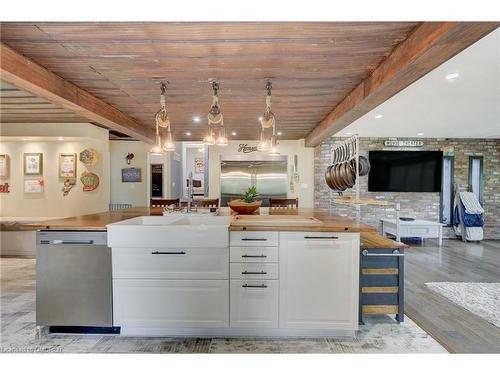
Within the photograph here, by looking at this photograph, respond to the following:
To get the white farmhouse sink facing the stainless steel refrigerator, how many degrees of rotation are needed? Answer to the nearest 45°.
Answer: approximately 135° to its left

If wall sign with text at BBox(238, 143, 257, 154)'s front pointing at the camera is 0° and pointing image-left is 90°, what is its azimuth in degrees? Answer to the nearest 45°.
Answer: approximately 0°

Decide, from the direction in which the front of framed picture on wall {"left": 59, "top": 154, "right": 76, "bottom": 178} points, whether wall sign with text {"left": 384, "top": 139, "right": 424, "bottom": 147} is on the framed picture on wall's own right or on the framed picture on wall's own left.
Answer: on the framed picture on wall's own left

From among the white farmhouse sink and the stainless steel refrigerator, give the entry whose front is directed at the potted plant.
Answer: the stainless steel refrigerator

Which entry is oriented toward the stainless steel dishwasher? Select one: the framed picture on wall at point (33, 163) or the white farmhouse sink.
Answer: the framed picture on wall

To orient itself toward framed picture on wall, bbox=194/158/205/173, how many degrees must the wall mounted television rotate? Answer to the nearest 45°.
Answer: approximately 90° to its right

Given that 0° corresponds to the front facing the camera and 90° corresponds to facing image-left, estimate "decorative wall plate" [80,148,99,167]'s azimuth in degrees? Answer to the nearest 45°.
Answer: approximately 0°

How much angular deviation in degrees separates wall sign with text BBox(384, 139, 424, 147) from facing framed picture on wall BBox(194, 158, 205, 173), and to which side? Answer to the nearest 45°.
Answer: approximately 90° to its right

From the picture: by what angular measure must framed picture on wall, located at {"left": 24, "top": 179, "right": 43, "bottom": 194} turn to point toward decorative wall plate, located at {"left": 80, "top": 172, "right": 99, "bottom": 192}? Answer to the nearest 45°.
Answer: approximately 45° to its left

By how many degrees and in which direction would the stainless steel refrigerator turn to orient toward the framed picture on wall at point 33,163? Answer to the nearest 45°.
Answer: approximately 90° to its right

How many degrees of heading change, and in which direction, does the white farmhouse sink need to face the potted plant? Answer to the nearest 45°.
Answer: approximately 135° to its left

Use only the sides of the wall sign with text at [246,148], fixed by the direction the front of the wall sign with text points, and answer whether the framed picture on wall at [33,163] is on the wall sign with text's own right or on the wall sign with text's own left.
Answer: on the wall sign with text's own right
